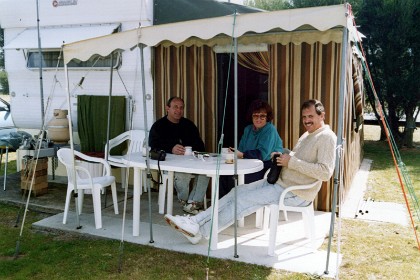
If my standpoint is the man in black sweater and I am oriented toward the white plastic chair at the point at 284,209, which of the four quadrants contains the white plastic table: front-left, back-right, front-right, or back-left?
front-right

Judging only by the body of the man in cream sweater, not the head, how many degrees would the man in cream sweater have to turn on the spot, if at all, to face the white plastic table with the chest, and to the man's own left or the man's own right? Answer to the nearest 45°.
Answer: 0° — they already face it

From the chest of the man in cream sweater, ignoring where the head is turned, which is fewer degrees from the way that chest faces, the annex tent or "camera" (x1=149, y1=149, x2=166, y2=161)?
the camera

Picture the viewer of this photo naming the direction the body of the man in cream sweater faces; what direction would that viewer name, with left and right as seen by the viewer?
facing to the left of the viewer
